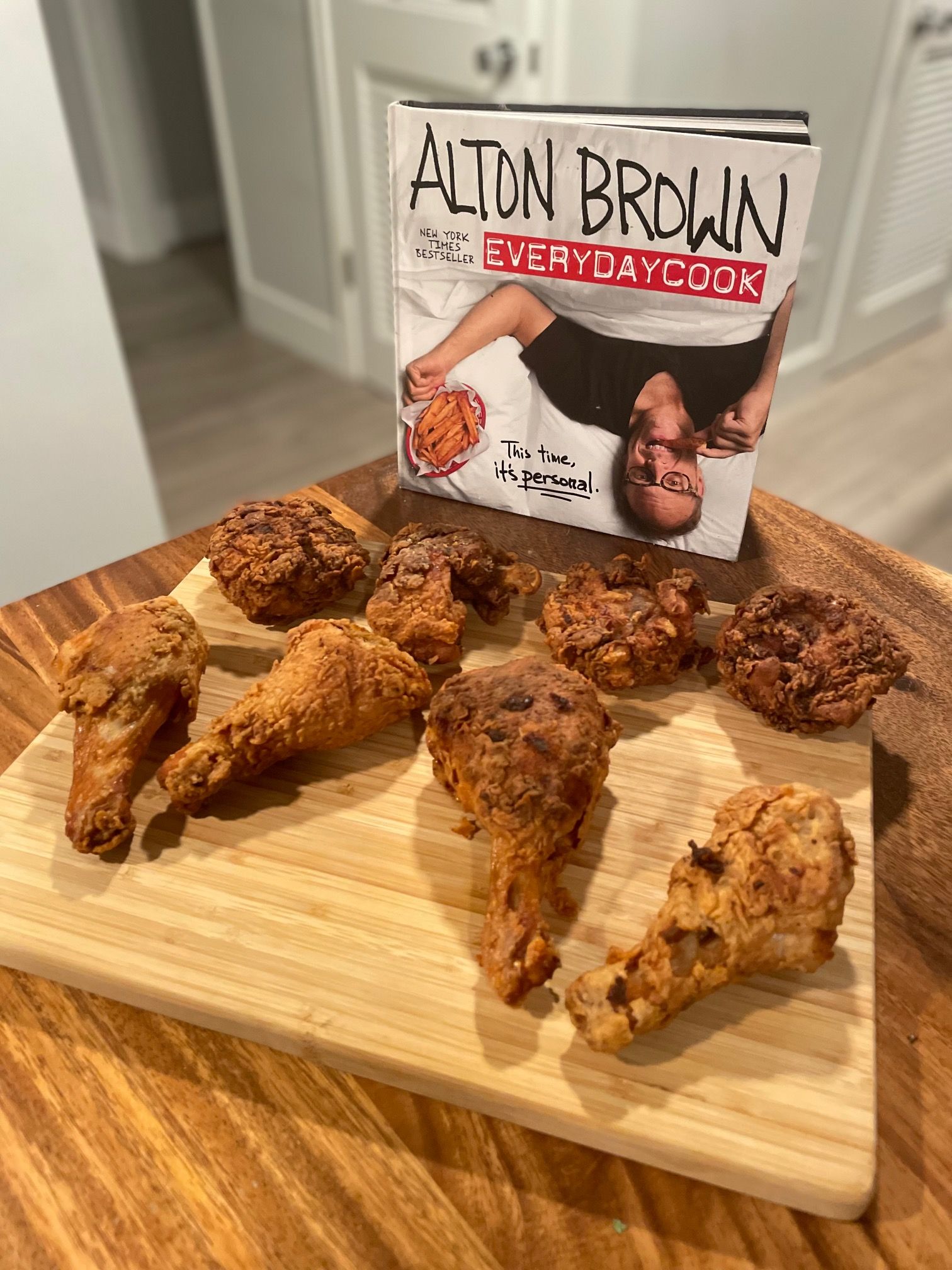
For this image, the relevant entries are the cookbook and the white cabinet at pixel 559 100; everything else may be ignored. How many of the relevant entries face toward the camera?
2

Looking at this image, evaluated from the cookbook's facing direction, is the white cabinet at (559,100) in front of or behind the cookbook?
behind

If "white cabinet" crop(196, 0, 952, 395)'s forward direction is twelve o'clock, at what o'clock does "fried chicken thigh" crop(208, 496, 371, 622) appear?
The fried chicken thigh is roughly at 12 o'clock from the white cabinet.

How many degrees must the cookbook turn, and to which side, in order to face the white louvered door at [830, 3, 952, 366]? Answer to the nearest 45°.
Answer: approximately 180°

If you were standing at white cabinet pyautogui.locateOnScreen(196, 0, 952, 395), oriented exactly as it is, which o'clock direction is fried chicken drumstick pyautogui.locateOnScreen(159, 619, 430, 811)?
The fried chicken drumstick is roughly at 12 o'clock from the white cabinet.

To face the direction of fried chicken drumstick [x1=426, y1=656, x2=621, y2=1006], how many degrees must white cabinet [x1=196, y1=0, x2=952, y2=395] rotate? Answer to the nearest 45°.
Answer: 0° — it already faces it
